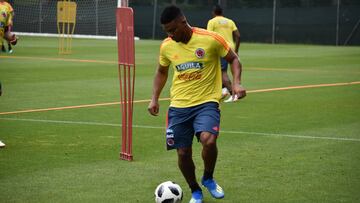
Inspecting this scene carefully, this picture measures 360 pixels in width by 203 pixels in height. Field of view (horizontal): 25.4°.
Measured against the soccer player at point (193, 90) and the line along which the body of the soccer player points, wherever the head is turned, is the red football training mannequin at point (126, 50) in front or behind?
behind

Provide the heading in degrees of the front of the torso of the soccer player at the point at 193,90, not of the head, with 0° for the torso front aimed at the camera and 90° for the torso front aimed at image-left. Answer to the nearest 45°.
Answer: approximately 0°
